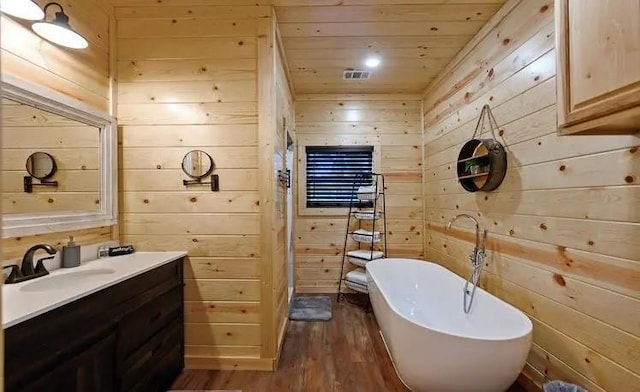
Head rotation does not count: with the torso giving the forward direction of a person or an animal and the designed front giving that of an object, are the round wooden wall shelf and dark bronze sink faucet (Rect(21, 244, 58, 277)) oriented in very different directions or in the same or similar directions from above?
very different directions

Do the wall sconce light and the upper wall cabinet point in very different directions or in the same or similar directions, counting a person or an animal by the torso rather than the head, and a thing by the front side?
very different directions

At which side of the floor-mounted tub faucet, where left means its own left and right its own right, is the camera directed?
left

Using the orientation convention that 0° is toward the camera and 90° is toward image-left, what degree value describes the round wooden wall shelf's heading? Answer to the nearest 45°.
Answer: approximately 45°

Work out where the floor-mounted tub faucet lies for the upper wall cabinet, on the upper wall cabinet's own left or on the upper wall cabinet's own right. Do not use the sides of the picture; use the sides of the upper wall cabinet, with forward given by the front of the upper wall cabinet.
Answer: on the upper wall cabinet's own right

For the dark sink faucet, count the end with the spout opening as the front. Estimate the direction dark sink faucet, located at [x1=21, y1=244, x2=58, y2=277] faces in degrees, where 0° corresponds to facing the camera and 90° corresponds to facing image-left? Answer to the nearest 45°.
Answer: approximately 315°

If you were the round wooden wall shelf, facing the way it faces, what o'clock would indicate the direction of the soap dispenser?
The soap dispenser is roughly at 12 o'clock from the round wooden wall shelf.

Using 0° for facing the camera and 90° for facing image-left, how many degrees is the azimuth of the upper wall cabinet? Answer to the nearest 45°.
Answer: approximately 45°

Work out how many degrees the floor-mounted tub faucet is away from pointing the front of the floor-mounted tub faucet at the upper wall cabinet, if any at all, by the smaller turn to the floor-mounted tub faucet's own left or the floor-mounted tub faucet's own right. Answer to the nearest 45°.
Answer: approximately 90° to the floor-mounted tub faucet's own left
